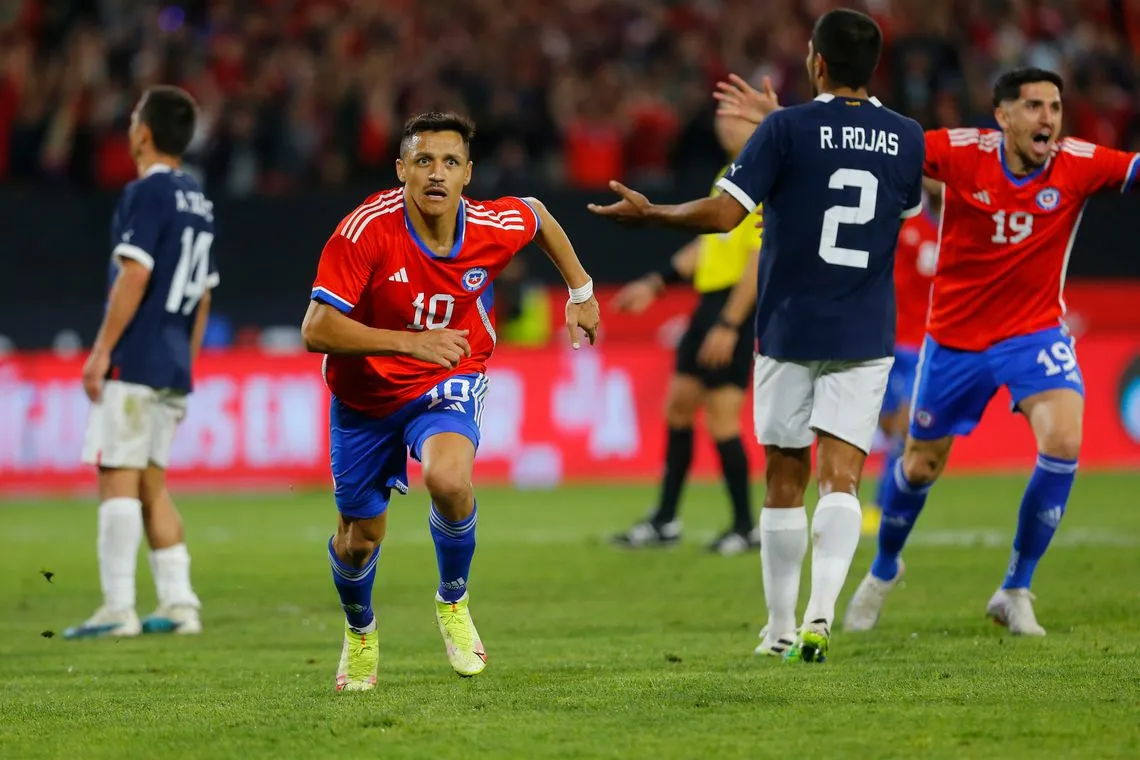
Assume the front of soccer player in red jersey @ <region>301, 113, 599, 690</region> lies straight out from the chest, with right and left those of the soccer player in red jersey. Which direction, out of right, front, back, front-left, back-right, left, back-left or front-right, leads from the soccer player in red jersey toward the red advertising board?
back

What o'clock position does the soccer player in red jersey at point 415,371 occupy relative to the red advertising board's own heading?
The soccer player in red jersey is roughly at 12 o'clock from the red advertising board.

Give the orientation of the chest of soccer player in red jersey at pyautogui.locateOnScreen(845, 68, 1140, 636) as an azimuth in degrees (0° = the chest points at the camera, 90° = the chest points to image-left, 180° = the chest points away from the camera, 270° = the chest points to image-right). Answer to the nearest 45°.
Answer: approximately 0°

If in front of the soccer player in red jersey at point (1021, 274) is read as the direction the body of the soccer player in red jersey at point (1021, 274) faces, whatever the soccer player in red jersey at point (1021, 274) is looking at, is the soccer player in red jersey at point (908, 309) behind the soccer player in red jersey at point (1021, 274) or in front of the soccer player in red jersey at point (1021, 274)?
behind

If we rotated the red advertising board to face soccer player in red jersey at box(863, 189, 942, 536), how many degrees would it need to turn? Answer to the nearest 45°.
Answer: approximately 45° to its left

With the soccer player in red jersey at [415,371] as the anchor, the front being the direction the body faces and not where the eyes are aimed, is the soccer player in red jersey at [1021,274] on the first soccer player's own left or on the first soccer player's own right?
on the first soccer player's own left

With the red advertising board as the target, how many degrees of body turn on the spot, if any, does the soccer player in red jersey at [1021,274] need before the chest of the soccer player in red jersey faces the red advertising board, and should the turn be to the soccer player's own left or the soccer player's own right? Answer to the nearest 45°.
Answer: approximately 135° to the soccer player's own right
